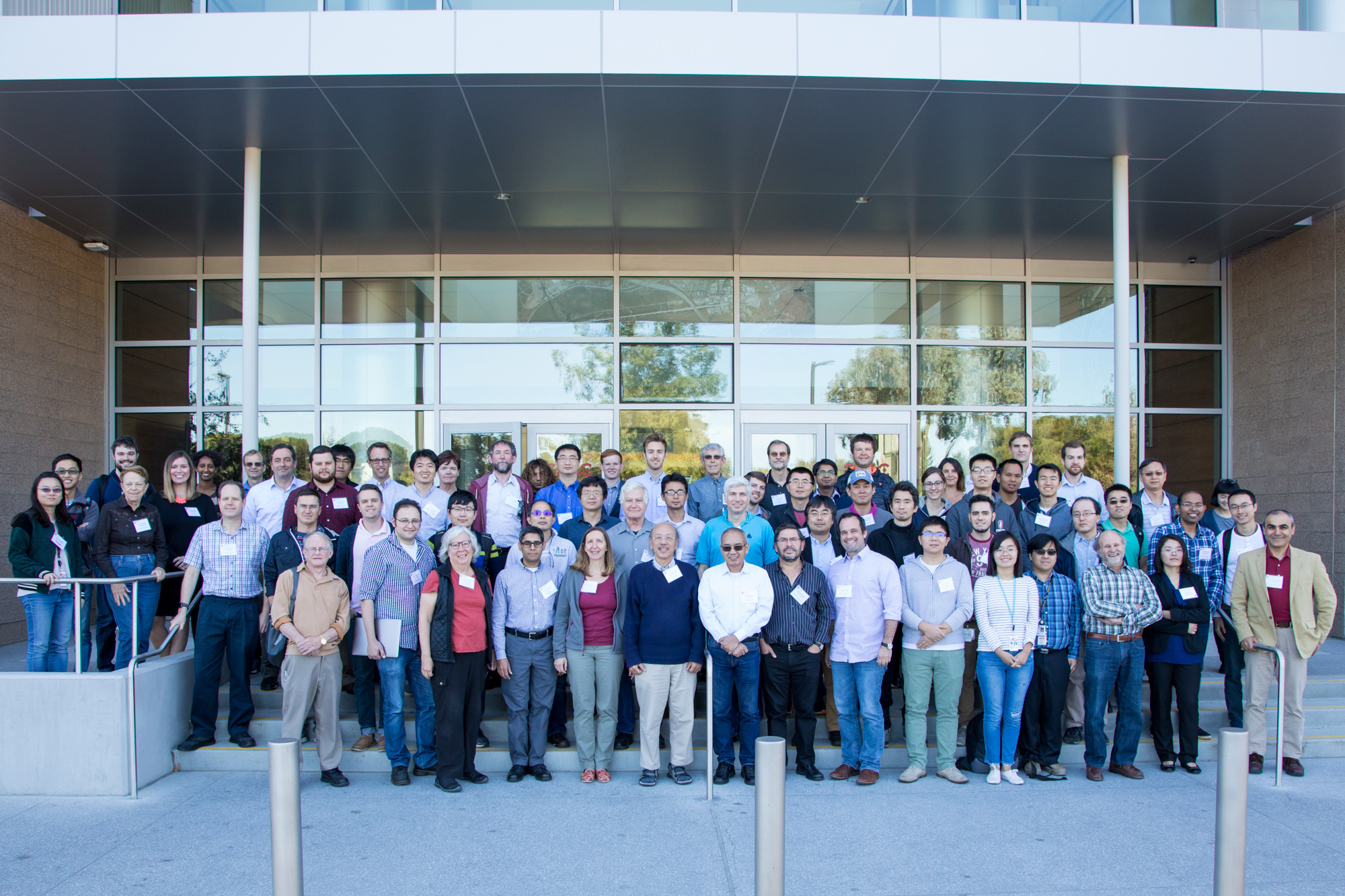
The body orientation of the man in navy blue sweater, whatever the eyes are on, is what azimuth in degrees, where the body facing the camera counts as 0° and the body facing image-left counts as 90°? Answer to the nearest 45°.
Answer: approximately 0°

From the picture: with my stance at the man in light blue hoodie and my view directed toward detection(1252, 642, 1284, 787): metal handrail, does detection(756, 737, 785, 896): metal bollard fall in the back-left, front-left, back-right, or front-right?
back-right

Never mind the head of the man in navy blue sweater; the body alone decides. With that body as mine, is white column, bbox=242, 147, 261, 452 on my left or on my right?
on my right

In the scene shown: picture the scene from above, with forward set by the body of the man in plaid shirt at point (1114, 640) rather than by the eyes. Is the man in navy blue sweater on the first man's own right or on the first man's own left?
on the first man's own right
